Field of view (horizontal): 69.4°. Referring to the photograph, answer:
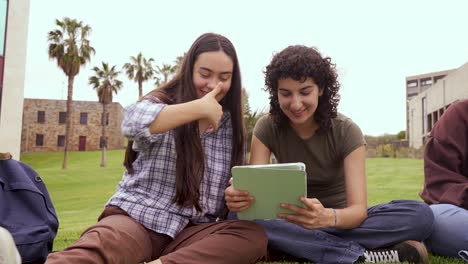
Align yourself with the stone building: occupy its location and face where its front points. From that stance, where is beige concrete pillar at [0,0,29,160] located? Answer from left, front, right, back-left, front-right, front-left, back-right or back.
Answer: front

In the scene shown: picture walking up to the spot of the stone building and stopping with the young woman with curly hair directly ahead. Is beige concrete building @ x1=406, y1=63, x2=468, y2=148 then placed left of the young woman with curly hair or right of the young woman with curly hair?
left

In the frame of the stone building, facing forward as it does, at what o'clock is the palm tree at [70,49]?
The palm tree is roughly at 12 o'clock from the stone building.

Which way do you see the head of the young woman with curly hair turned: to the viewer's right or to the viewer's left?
to the viewer's left

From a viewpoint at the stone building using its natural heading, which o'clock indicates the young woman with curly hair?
The young woman with curly hair is roughly at 12 o'clock from the stone building.

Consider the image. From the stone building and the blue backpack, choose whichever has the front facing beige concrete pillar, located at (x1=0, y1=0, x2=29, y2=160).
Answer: the stone building

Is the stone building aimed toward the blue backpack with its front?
yes

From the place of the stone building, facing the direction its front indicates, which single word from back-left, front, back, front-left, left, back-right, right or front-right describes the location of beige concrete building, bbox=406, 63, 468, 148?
front-left

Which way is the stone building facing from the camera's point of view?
toward the camera
